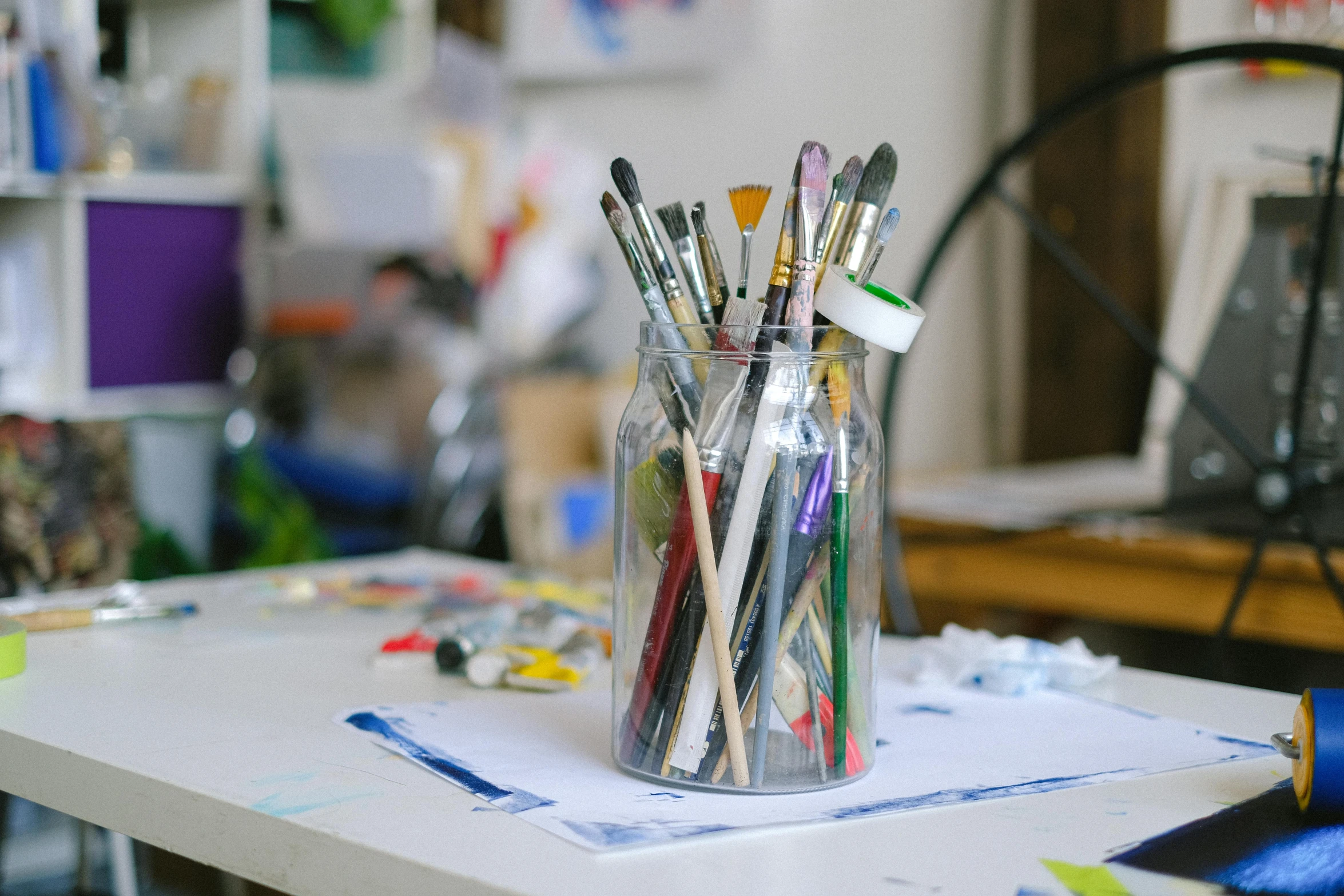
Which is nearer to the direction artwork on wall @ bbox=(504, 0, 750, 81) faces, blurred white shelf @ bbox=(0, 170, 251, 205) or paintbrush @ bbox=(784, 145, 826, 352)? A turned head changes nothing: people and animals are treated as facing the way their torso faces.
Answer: the paintbrush

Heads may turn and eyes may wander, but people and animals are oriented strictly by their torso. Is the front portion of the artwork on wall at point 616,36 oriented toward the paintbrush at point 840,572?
yes

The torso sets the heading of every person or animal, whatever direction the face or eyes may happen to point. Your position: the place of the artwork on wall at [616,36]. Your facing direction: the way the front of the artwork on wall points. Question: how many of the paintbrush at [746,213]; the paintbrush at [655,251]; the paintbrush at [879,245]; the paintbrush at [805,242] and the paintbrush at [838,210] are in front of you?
5

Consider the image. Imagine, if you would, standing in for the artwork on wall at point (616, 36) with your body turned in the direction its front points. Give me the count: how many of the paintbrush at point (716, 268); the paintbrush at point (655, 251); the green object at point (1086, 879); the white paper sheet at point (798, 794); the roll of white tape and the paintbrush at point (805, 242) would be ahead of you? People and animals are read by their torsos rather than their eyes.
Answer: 6

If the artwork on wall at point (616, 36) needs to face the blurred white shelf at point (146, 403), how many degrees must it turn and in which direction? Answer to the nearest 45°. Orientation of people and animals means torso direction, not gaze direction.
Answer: approximately 45° to its right

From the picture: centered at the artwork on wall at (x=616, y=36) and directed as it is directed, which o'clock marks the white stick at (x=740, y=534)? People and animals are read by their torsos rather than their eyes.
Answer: The white stick is roughly at 12 o'clock from the artwork on wall.

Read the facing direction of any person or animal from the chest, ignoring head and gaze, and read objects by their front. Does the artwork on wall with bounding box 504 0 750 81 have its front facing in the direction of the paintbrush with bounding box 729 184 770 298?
yes

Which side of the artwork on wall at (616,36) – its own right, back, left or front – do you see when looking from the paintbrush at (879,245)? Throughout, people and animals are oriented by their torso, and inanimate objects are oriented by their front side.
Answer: front

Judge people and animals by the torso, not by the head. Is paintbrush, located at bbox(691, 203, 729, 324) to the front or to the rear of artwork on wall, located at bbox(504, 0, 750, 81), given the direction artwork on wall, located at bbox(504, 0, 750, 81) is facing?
to the front

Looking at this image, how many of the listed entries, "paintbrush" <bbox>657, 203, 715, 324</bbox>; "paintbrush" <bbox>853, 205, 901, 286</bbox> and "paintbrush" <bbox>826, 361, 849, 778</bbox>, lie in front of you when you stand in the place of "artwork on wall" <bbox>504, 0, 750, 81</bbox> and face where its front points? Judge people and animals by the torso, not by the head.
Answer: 3

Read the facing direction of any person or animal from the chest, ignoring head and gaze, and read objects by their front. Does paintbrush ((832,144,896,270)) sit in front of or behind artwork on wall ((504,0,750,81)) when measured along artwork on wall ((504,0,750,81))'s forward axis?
in front

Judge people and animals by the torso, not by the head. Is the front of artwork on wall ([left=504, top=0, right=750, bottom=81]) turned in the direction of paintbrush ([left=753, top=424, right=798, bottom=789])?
yes

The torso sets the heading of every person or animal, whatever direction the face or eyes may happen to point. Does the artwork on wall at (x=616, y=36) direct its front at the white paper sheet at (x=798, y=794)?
yes

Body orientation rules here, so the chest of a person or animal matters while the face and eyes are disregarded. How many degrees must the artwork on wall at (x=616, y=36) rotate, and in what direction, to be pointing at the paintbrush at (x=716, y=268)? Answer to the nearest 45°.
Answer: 0° — it already faces it

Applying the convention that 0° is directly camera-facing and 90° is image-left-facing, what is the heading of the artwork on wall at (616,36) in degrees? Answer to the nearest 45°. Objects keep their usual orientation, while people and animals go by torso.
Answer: approximately 0°

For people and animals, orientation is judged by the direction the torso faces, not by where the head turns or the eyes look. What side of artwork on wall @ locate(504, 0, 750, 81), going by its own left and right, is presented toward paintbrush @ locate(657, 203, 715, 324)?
front
